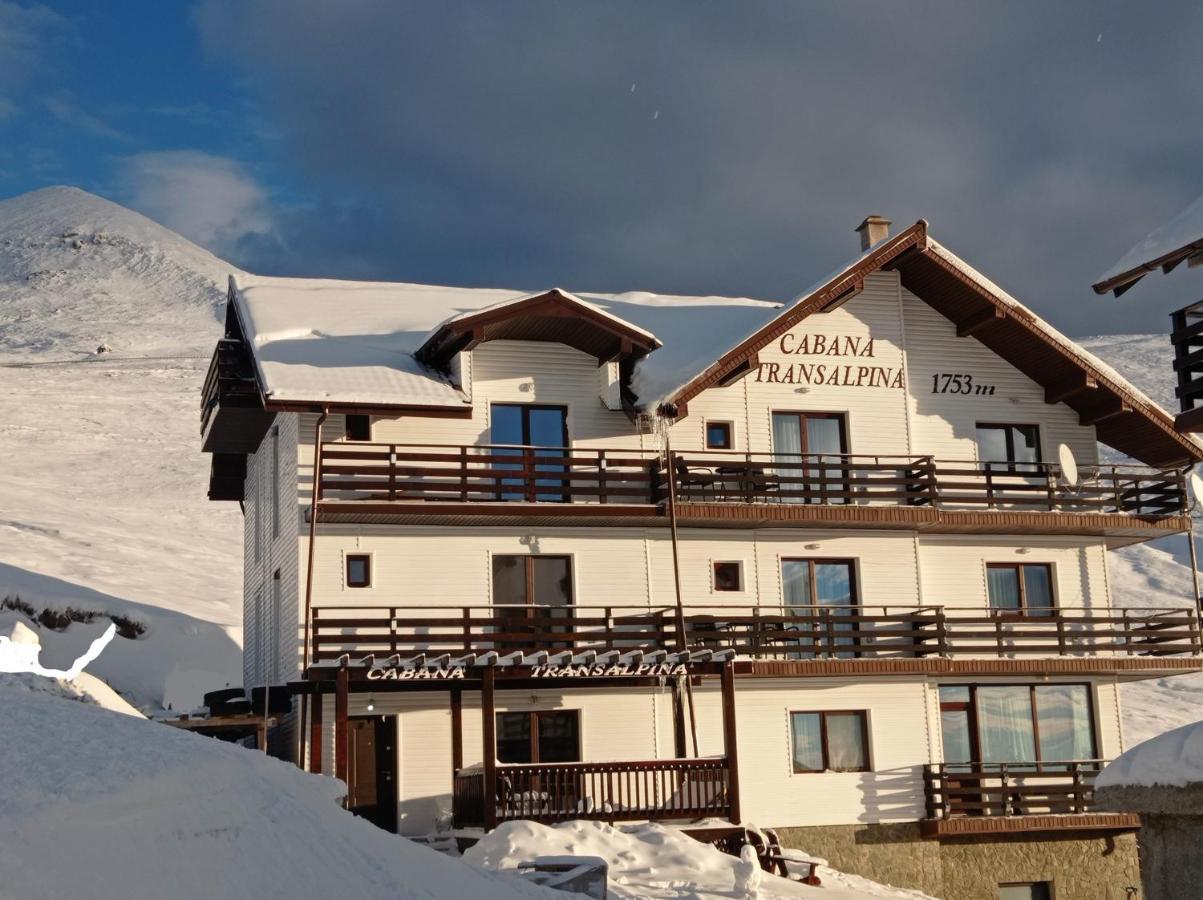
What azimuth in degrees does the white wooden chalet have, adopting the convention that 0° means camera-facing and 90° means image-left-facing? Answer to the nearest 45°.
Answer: approximately 0°
